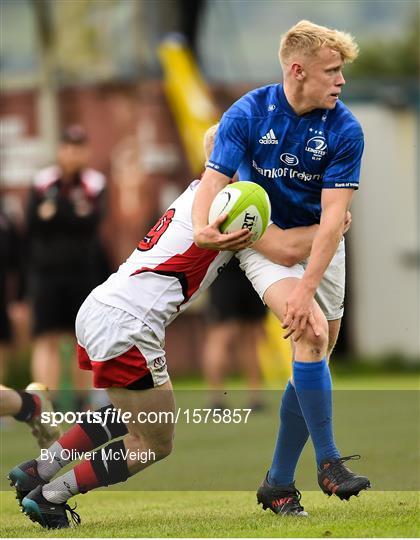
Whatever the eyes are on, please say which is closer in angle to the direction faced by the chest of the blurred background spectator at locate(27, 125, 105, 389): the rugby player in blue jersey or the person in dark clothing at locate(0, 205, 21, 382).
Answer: the rugby player in blue jersey

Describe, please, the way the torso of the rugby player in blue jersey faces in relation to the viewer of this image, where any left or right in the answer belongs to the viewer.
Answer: facing the viewer and to the right of the viewer

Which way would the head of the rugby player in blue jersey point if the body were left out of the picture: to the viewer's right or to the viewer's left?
to the viewer's right

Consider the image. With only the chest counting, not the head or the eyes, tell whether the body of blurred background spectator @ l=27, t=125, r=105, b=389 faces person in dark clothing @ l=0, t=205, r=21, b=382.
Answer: no

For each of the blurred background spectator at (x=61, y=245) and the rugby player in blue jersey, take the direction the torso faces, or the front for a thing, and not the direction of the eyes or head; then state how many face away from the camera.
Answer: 0

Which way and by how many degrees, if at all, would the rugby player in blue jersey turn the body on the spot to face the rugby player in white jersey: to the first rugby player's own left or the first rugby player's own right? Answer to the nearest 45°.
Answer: approximately 135° to the first rugby player's own right

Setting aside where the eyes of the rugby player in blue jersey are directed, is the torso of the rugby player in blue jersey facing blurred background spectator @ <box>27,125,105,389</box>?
no

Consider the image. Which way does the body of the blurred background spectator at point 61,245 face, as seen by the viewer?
toward the camera

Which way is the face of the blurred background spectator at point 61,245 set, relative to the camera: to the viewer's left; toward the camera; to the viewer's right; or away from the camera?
toward the camera

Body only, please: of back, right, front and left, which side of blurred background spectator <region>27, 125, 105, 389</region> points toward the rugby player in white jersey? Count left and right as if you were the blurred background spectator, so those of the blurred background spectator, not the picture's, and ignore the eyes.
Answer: front

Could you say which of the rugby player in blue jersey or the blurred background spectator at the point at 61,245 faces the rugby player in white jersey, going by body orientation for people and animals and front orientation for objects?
the blurred background spectator

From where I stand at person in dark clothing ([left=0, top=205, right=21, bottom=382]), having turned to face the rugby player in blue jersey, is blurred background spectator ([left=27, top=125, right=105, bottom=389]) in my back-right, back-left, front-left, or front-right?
front-left
